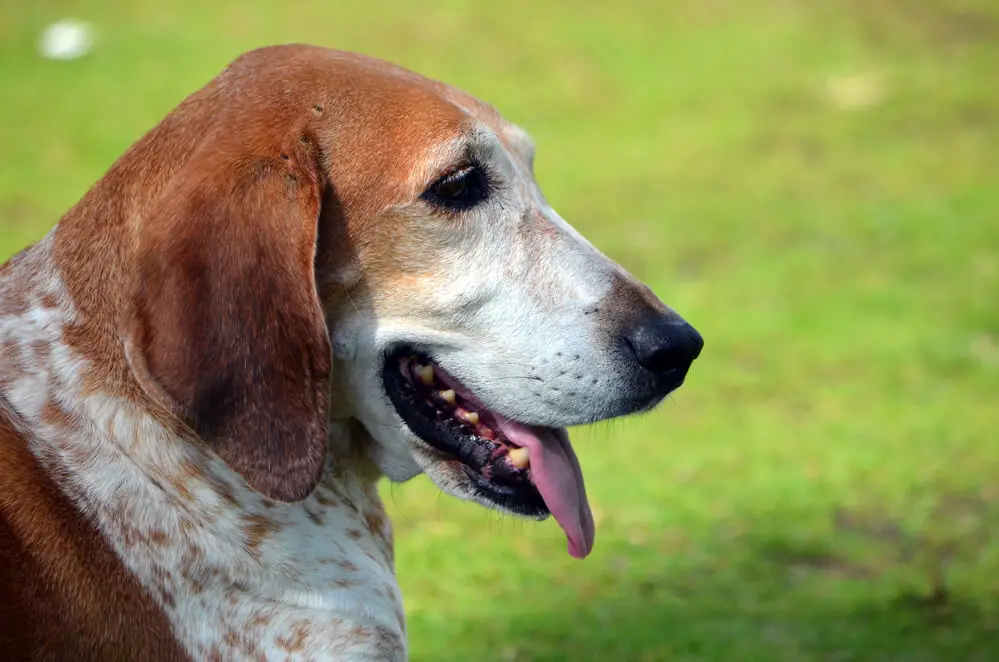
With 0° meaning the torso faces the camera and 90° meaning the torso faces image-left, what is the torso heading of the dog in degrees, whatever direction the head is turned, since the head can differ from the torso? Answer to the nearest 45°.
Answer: approximately 270°
